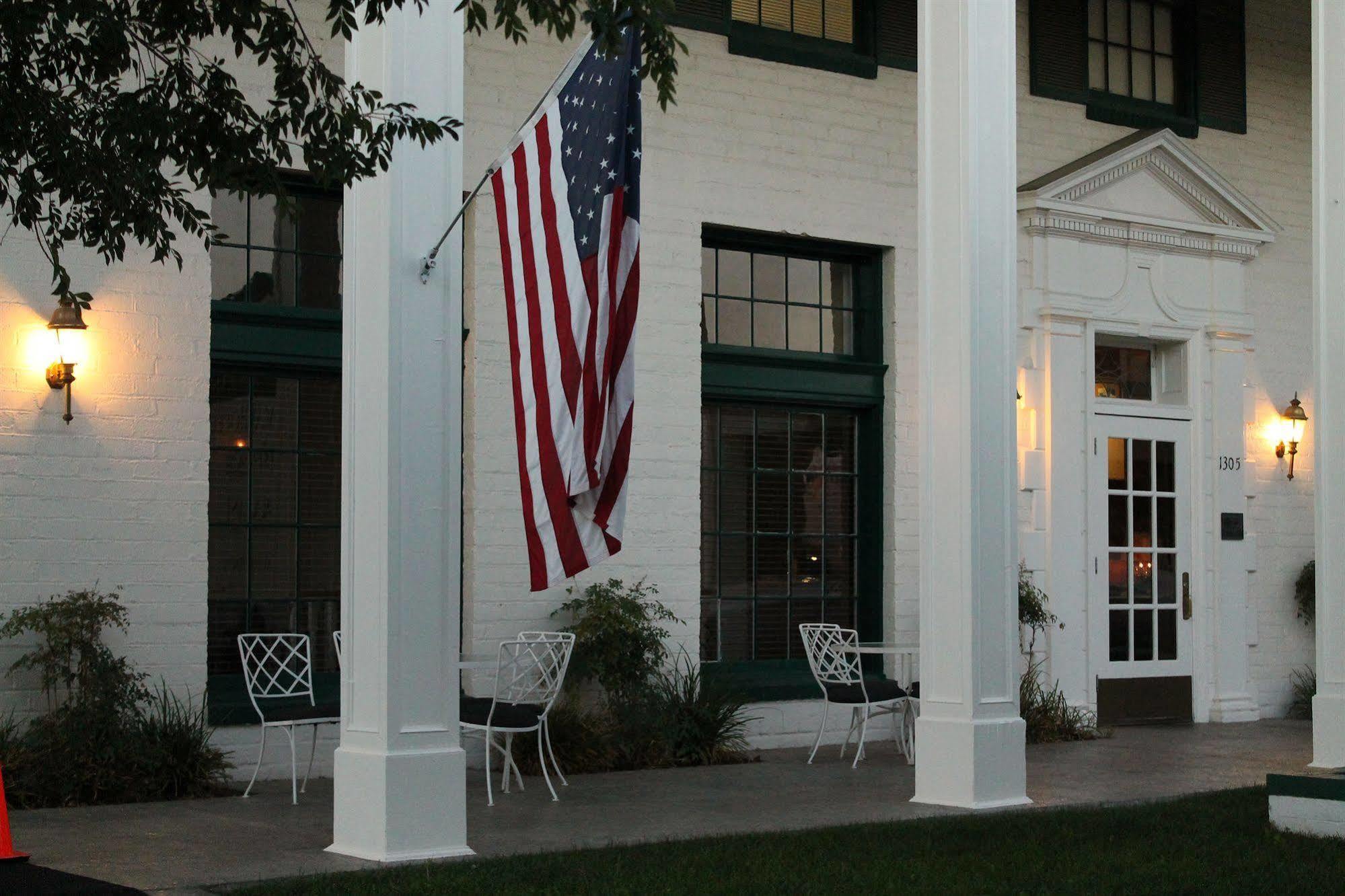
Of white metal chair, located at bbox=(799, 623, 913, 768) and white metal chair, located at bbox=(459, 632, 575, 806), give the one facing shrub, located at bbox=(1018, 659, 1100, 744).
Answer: white metal chair, located at bbox=(799, 623, 913, 768)

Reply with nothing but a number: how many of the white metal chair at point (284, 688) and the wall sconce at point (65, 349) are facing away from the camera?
0

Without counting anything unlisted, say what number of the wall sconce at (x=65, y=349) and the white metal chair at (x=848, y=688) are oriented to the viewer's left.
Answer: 0

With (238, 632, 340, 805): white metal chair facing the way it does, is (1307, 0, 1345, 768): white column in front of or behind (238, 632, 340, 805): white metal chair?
in front

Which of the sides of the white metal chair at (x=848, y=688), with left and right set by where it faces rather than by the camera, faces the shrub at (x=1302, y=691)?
front

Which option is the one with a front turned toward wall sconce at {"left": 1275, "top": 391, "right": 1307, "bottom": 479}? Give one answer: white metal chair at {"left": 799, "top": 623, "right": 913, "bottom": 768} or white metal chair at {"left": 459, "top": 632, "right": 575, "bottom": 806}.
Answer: white metal chair at {"left": 799, "top": 623, "right": 913, "bottom": 768}

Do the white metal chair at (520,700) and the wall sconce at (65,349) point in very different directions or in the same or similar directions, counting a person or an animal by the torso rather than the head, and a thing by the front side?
very different directions

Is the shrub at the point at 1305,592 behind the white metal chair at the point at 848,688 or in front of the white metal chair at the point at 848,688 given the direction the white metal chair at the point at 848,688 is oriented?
in front

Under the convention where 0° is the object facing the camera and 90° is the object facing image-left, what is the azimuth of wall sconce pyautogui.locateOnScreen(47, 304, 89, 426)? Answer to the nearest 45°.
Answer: approximately 315°

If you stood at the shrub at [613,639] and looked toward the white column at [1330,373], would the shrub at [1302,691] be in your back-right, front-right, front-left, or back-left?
front-left

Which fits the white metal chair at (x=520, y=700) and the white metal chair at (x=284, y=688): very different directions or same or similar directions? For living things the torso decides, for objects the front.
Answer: very different directions

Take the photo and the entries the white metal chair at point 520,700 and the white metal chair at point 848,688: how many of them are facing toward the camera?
0

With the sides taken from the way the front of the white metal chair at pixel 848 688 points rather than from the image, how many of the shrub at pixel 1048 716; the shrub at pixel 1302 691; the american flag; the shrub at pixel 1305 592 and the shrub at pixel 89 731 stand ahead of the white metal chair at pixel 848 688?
3

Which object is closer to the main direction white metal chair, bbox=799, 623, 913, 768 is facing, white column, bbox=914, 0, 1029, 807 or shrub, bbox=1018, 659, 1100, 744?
the shrub

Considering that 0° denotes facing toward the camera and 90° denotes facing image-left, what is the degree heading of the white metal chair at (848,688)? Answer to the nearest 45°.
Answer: approximately 225°
